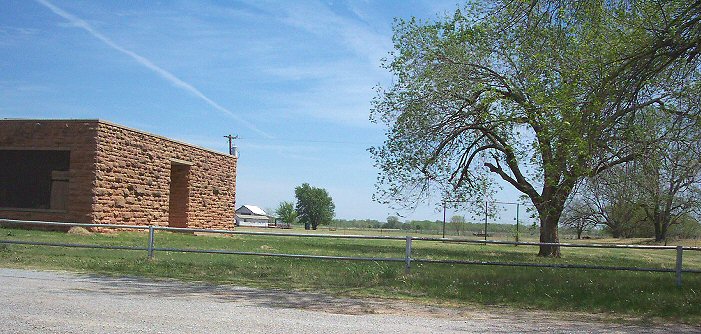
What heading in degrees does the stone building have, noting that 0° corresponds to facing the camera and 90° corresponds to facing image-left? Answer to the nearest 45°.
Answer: approximately 315°

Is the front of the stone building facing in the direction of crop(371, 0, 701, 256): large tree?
yes
